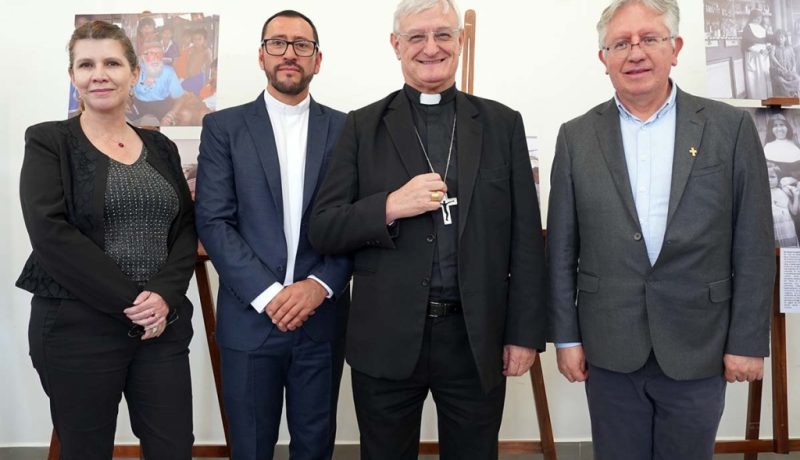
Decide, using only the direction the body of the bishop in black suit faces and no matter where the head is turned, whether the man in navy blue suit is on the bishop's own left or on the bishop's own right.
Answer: on the bishop's own right

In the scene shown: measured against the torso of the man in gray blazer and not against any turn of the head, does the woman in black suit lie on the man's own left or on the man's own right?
on the man's own right

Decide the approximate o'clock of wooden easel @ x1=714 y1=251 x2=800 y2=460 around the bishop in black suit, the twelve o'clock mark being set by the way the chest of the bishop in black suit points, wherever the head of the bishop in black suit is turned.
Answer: The wooden easel is roughly at 8 o'clock from the bishop in black suit.

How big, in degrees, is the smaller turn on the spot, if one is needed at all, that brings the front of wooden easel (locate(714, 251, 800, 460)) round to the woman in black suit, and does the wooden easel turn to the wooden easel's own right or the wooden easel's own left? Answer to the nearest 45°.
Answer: approximately 45° to the wooden easel's own right

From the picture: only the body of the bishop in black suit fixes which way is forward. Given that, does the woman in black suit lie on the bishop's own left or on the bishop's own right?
on the bishop's own right

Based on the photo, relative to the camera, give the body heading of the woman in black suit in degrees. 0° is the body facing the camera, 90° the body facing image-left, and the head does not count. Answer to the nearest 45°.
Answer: approximately 315°
